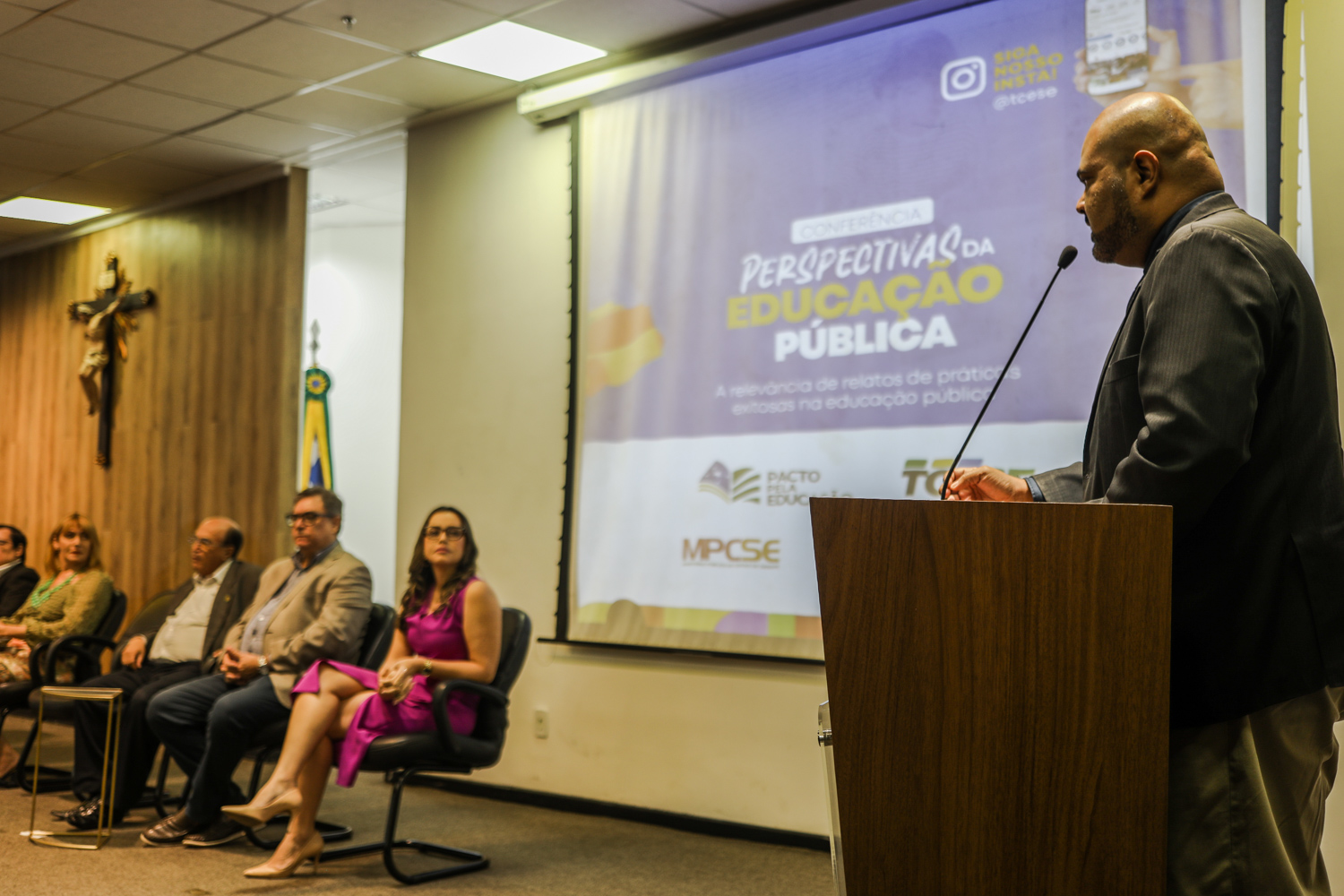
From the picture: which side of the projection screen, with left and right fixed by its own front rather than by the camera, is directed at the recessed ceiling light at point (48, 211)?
right

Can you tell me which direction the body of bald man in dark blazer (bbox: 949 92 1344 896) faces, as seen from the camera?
to the viewer's left

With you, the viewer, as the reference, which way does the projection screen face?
facing the viewer and to the left of the viewer

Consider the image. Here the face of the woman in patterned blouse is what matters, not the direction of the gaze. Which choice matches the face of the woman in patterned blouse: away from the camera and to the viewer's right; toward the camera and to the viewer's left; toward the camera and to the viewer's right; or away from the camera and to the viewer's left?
toward the camera and to the viewer's right

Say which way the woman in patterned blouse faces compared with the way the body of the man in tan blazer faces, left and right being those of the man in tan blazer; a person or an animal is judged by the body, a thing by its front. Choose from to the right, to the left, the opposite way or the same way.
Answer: the same way

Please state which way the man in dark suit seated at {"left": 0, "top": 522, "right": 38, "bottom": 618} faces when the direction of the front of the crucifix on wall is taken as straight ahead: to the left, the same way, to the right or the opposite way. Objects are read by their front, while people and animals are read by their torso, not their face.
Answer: the same way

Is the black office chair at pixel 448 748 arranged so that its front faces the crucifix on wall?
no

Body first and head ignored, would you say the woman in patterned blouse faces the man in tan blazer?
no

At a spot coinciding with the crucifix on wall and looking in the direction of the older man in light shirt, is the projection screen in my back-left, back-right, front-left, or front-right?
front-left

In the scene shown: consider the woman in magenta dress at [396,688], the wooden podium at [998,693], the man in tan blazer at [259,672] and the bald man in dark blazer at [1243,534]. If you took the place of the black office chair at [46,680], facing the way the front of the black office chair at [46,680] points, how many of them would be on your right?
0

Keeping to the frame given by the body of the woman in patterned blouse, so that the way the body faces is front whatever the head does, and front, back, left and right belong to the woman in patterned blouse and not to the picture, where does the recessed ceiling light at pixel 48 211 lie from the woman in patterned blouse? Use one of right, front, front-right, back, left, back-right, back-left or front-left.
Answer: back-right

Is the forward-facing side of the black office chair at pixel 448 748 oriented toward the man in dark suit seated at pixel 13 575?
no
